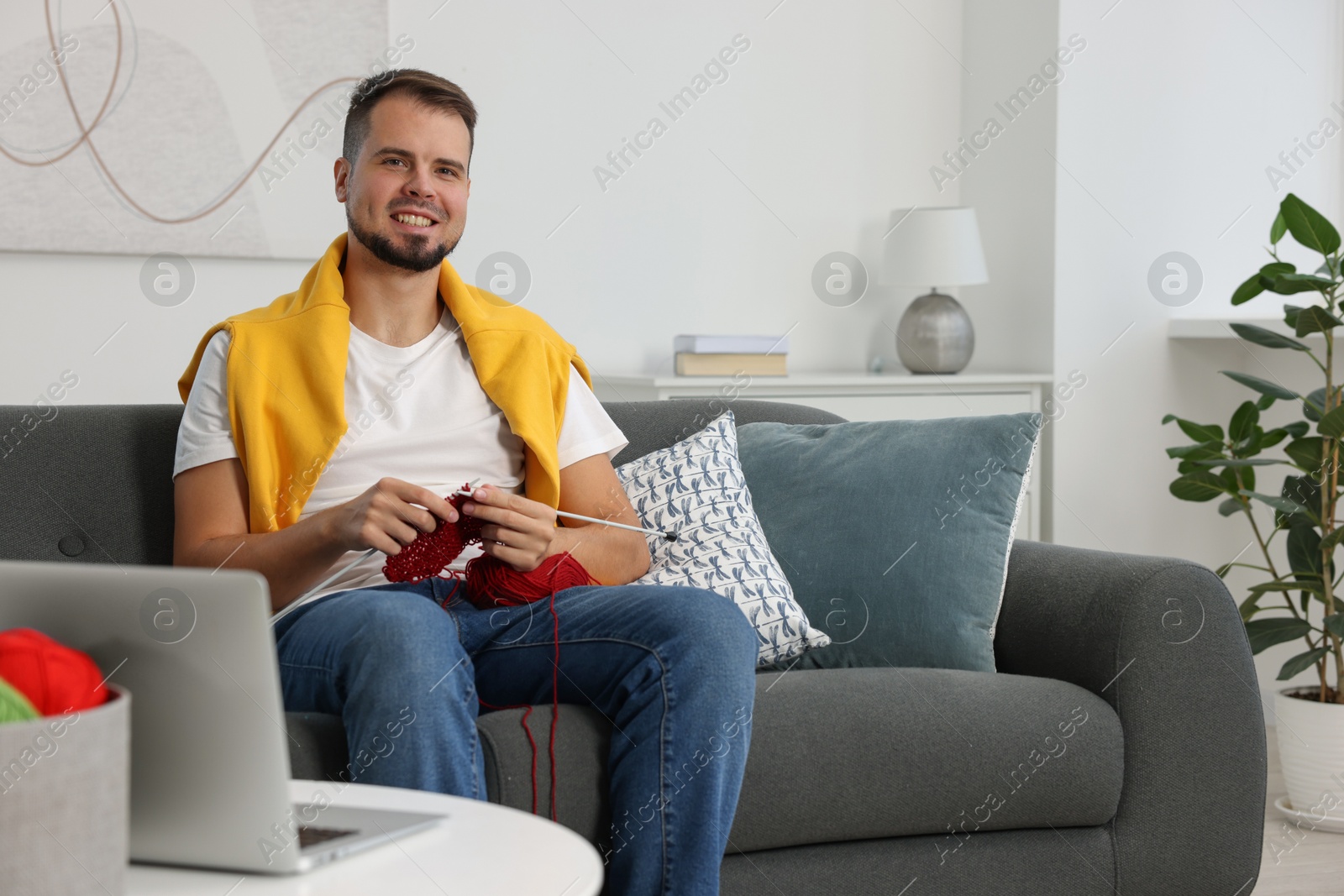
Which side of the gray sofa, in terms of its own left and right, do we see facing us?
front

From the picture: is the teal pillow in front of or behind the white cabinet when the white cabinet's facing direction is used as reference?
in front

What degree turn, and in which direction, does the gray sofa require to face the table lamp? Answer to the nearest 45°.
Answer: approximately 180°

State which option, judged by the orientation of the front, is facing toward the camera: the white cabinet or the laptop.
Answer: the white cabinet

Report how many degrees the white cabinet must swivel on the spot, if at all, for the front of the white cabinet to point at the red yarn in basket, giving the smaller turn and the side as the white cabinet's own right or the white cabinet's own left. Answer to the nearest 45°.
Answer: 0° — it already faces it

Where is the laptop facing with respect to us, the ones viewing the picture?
facing away from the viewer and to the right of the viewer

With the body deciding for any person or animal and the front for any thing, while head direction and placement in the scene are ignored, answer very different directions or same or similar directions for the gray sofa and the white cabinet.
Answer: same or similar directions

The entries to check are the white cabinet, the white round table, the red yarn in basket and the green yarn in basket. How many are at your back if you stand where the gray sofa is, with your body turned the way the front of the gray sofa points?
1

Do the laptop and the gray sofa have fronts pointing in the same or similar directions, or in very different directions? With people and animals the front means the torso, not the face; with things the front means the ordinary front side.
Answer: very different directions

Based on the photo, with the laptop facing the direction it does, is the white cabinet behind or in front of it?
in front

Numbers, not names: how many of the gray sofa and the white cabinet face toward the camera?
2

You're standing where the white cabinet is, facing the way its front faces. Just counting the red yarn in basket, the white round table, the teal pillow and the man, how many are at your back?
0

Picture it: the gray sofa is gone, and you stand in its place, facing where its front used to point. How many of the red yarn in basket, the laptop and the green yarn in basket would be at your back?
0

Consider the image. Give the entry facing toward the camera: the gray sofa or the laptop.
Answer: the gray sofa

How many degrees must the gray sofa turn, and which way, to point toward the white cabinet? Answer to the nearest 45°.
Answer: approximately 180°

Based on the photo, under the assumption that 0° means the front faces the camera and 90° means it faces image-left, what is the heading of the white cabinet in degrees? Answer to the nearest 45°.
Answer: approximately 0°

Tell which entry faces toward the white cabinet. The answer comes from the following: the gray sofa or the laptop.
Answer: the laptop

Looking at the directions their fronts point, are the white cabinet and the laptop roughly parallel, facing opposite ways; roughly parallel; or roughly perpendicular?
roughly parallel, facing opposite ways

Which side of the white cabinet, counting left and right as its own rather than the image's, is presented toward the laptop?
front
